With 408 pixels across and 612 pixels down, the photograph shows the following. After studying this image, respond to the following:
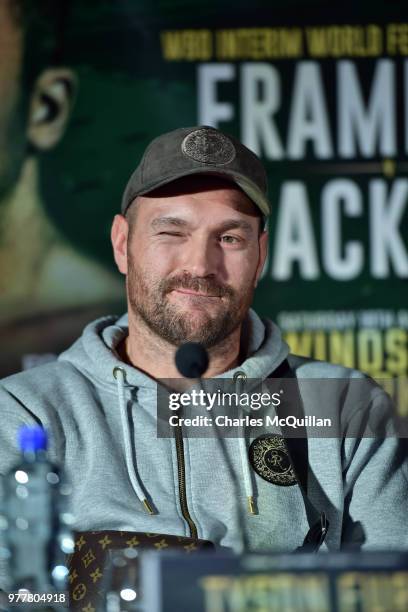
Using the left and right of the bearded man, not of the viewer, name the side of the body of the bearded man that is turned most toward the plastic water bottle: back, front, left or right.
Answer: front

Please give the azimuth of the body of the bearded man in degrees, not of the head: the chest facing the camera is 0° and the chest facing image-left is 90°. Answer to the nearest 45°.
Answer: approximately 0°
